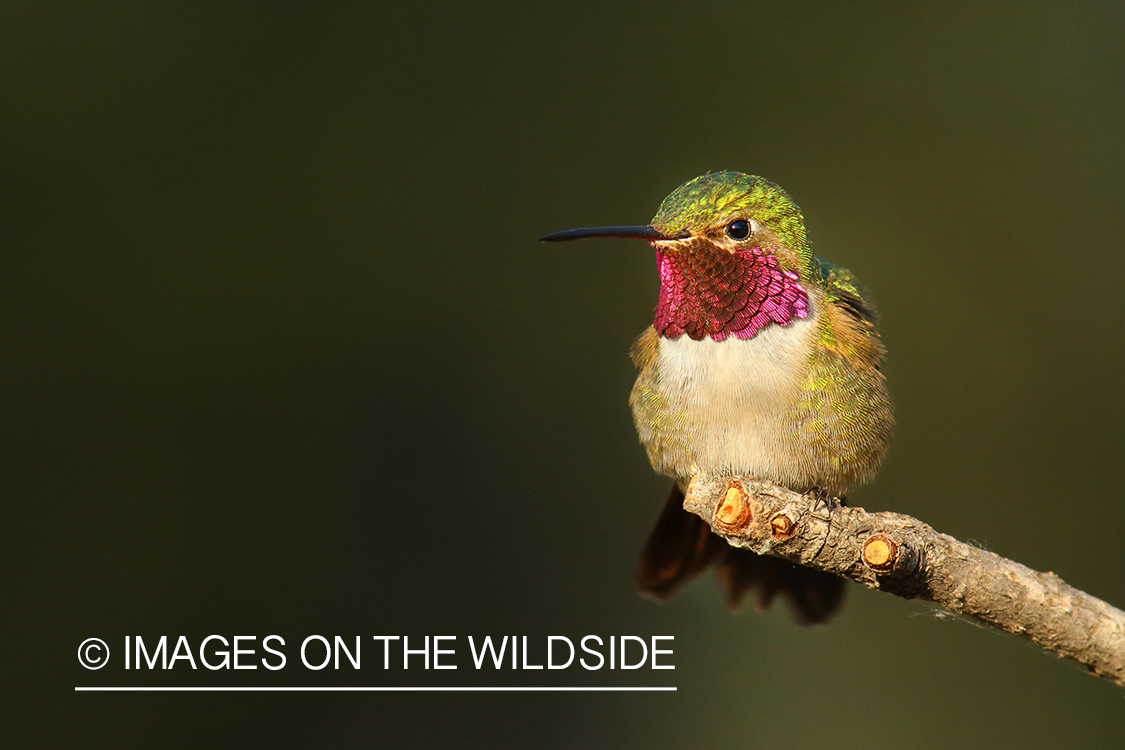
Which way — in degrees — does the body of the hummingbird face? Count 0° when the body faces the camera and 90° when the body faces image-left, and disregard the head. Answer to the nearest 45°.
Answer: approximately 45°
